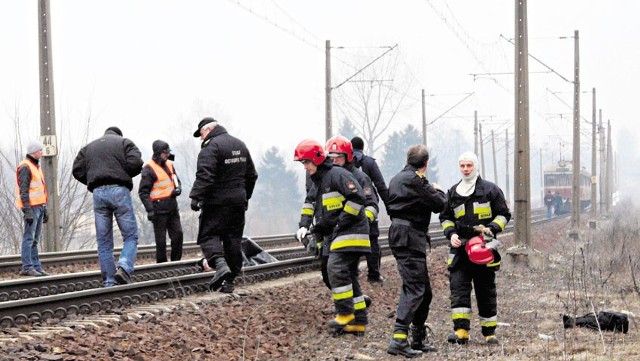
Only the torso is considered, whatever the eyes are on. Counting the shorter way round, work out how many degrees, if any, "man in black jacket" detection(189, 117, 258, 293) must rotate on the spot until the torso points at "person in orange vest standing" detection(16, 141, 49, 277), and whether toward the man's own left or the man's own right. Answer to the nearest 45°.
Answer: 0° — they already face them

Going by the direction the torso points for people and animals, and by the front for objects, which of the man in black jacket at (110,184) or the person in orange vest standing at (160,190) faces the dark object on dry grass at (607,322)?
the person in orange vest standing

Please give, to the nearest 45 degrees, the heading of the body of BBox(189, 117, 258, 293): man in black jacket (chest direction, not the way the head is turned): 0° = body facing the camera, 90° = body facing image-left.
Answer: approximately 135°

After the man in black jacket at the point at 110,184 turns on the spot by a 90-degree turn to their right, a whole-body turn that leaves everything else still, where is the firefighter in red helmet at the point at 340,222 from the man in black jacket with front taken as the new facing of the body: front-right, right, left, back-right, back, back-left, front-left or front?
front-right

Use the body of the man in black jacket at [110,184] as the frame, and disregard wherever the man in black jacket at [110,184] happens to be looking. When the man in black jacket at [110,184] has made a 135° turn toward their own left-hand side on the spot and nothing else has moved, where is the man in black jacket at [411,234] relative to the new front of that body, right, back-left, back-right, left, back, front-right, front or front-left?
left

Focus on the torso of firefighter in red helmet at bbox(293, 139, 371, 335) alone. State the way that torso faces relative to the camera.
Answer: to the viewer's left

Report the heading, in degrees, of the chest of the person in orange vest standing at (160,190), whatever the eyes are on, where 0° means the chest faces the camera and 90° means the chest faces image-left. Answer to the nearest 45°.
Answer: approximately 315°

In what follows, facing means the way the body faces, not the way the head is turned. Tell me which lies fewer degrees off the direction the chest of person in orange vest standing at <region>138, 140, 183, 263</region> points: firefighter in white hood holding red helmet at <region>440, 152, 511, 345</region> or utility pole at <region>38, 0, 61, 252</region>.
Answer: the firefighter in white hood holding red helmet

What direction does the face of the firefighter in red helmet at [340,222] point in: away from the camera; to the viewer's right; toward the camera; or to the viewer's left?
to the viewer's left

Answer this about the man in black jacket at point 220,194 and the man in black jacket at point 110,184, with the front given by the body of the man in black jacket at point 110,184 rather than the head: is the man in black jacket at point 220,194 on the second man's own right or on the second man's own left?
on the second man's own right

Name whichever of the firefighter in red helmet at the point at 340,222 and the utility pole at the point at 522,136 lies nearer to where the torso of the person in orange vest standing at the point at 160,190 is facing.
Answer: the firefighter in red helmet

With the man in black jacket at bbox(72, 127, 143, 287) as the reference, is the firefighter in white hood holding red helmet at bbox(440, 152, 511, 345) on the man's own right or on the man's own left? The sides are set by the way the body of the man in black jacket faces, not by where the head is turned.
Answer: on the man's own right

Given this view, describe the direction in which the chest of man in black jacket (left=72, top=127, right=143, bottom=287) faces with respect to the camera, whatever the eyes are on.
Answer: away from the camera

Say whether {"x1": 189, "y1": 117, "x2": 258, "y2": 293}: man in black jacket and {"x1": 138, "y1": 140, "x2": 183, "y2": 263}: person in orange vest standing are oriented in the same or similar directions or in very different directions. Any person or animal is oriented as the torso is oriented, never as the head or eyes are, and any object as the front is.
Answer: very different directions

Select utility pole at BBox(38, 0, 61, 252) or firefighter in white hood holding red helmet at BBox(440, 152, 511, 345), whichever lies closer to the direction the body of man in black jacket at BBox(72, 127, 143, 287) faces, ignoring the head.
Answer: the utility pole
